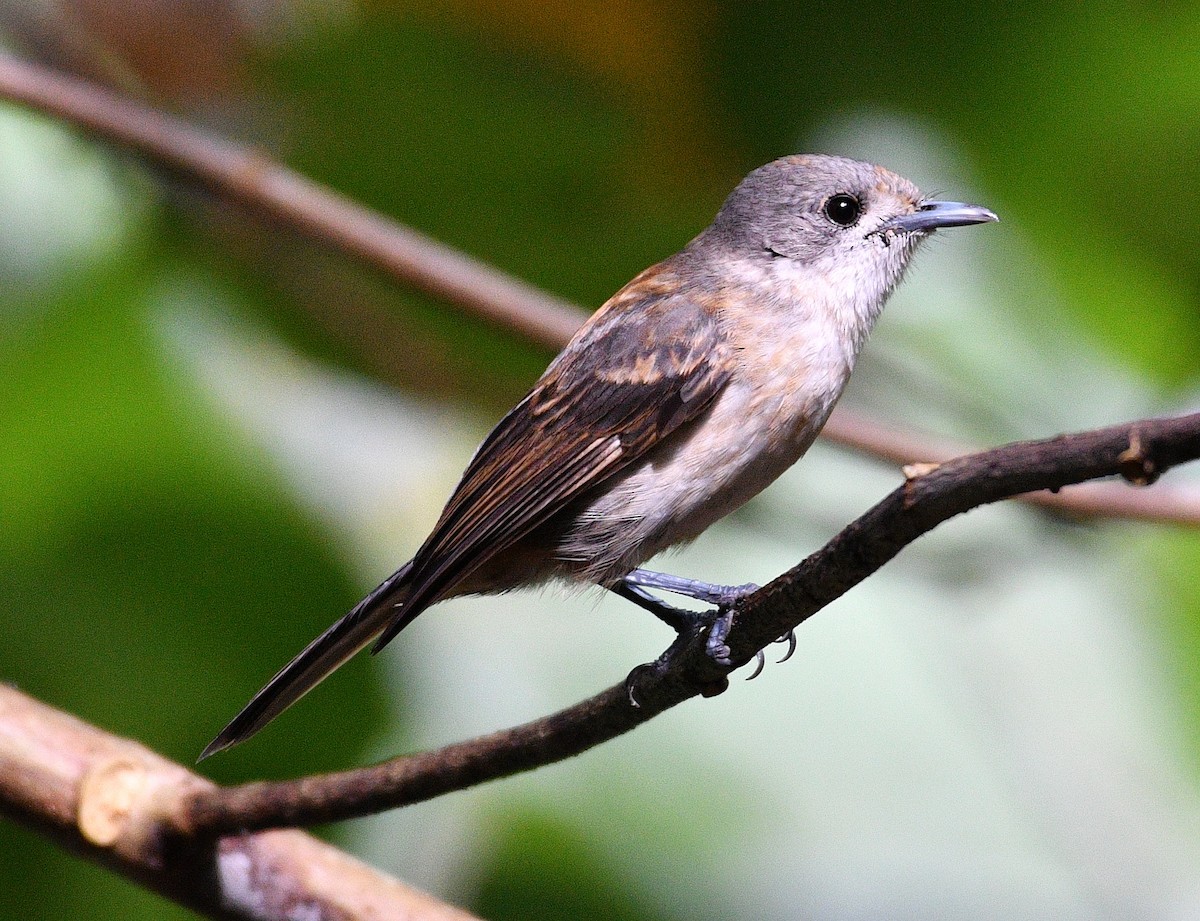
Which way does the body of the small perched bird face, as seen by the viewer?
to the viewer's right

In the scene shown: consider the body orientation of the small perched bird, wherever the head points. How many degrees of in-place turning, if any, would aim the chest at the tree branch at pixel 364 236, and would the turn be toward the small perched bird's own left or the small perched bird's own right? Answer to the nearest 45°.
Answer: approximately 135° to the small perched bird's own left
